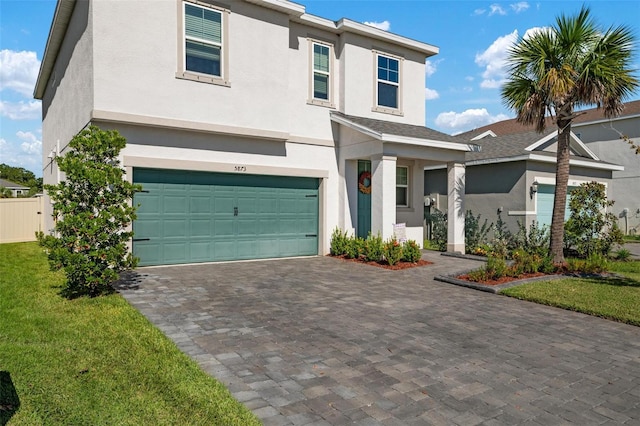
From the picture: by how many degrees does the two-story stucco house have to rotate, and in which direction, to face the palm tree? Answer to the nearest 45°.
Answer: approximately 45° to its left

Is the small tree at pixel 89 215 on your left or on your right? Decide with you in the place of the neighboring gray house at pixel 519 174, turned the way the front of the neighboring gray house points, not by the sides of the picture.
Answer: on your right

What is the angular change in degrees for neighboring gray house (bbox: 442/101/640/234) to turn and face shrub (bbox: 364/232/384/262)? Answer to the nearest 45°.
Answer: approximately 90° to its right

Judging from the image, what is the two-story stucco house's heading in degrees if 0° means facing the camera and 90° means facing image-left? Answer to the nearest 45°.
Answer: approximately 315°

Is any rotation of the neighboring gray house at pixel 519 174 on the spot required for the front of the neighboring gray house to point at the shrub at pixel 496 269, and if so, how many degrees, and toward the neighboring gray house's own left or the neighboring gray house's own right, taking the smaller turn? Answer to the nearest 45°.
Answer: approximately 45° to the neighboring gray house's own right

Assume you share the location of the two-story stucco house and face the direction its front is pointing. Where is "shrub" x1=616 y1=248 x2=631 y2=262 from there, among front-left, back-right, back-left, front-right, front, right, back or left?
front-left

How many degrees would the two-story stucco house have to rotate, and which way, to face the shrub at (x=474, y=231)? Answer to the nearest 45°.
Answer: approximately 45° to its left

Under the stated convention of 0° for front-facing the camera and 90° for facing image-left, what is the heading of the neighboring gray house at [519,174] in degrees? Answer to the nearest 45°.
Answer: approximately 315°

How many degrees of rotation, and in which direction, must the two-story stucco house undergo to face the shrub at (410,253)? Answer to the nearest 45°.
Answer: approximately 45° to its left

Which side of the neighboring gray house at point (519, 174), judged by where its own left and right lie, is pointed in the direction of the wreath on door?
right
